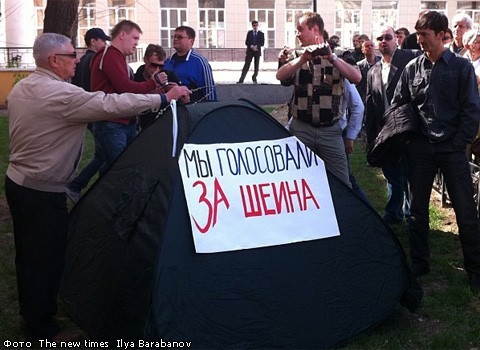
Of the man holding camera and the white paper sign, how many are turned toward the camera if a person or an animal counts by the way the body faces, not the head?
2

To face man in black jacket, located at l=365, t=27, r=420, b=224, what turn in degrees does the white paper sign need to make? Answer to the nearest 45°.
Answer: approximately 135° to its left

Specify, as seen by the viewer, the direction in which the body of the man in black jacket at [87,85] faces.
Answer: to the viewer's right

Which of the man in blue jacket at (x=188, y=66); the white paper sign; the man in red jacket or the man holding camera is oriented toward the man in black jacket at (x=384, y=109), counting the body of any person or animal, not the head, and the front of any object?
the man in red jacket

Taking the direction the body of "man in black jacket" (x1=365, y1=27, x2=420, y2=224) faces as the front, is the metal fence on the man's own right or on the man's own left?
on the man's own right

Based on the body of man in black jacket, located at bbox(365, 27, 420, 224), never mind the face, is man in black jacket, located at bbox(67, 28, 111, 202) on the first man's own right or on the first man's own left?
on the first man's own right

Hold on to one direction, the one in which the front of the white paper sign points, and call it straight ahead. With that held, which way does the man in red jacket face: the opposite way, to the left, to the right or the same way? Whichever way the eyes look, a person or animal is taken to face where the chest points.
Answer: to the left

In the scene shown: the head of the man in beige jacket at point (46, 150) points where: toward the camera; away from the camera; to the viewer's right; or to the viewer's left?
to the viewer's right

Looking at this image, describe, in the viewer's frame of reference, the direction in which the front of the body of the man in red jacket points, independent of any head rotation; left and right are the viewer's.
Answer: facing to the right of the viewer
